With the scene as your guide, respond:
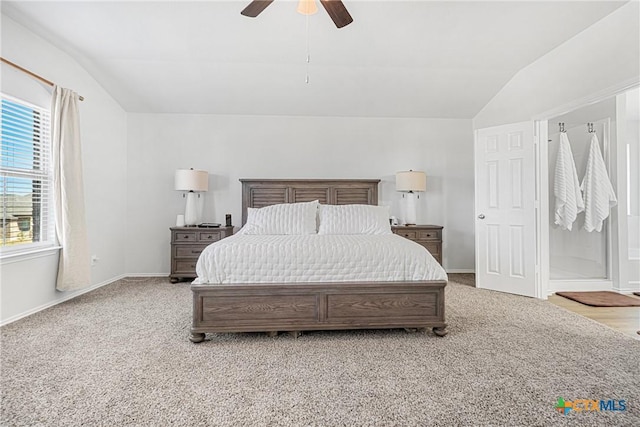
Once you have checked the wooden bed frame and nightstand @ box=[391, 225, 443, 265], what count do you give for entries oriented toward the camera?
2

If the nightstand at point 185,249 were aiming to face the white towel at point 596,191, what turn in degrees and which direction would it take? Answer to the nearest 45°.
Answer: approximately 45° to its left

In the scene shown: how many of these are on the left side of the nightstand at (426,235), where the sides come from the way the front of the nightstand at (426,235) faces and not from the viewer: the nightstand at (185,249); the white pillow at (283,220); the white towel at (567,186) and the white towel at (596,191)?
2

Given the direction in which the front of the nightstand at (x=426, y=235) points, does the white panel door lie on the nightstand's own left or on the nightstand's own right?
on the nightstand's own left

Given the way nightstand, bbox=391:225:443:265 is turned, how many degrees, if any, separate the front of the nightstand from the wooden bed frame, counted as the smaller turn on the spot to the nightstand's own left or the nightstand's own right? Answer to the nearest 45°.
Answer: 0° — it already faces it

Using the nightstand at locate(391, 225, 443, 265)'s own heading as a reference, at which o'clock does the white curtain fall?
The white curtain is roughly at 2 o'clock from the nightstand.

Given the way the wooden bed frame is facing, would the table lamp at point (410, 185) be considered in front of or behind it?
behind

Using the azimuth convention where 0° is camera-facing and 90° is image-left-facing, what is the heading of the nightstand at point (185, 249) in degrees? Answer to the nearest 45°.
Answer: approximately 0°
